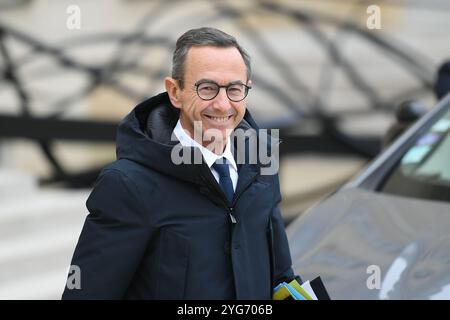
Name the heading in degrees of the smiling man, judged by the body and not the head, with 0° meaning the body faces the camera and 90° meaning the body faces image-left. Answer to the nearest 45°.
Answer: approximately 315°
